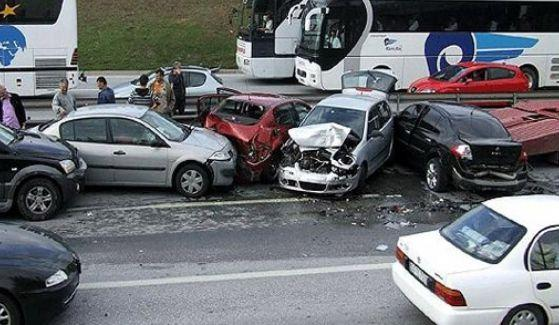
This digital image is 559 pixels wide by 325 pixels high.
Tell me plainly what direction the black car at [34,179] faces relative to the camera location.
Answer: facing to the right of the viewer

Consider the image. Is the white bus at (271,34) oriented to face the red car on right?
no

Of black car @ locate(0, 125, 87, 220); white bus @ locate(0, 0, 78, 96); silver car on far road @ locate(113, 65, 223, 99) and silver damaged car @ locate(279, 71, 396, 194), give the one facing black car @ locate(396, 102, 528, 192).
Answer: black car @ locate(0, 125, 87, 220)

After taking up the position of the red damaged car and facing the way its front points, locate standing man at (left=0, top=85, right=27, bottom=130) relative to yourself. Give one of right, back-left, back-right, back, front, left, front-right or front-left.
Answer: back-left

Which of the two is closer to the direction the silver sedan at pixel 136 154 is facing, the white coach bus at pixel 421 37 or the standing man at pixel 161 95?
the white coach bus

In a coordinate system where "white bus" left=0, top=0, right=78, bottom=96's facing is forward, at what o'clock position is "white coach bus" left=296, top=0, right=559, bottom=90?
The white coach bus is roughly at 6 o'clock from the white bus.

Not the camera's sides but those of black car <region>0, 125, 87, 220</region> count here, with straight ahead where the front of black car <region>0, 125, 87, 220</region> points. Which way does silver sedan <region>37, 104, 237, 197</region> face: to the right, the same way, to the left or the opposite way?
the same way

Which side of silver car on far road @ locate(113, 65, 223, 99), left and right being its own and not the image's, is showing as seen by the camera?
left

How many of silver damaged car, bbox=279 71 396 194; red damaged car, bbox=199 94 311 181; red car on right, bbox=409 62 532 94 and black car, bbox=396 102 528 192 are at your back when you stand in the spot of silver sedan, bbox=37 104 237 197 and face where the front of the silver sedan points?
0

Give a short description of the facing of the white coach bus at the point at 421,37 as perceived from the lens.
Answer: facing the viewer and to the left of the viewer

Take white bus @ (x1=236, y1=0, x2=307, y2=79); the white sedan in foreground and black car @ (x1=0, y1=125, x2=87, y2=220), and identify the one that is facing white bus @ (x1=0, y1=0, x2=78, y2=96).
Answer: white bus @ (x1=236, y1=0, x2=307, y2=79)

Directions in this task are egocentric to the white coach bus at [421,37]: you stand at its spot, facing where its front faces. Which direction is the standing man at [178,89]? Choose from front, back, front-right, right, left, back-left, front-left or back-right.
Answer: front

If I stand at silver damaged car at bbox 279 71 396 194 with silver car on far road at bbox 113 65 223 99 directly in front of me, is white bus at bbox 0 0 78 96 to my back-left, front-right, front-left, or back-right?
front-left

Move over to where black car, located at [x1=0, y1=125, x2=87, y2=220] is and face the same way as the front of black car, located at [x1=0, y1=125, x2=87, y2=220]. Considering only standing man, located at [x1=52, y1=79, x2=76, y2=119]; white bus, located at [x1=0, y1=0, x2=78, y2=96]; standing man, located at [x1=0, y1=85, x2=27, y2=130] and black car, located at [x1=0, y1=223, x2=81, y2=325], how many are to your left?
3

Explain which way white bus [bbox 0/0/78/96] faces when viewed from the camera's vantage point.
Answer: facing to the left of the viewer

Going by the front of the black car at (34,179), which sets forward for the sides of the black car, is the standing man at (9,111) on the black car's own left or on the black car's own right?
on the black car's own left

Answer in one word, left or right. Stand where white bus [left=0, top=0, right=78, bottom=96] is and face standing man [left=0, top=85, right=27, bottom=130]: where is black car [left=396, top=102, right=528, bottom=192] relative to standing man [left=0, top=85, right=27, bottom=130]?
left

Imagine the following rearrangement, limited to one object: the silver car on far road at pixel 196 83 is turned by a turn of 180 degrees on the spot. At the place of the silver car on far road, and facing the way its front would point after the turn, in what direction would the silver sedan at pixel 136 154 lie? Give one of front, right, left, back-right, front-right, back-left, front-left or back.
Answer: right

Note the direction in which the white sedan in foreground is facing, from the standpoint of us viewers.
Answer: facing away from the viewer and to the right of the viewer

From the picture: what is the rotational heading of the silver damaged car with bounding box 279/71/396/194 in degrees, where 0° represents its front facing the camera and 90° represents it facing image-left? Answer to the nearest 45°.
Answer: approximately 45°

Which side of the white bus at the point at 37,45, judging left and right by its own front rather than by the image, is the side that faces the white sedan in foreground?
left
